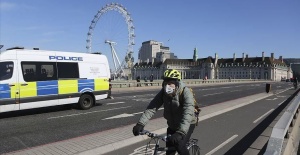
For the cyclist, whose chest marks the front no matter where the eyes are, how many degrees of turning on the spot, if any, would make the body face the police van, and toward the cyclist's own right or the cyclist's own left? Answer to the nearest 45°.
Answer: approximately 90° to the cyclist's own right

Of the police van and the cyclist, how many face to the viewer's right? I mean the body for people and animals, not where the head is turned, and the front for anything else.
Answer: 0

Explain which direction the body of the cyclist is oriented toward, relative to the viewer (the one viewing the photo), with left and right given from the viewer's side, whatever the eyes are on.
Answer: facing the viewer and to the left of the viewer

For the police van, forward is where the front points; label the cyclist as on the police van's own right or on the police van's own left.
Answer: on the police van's own left
